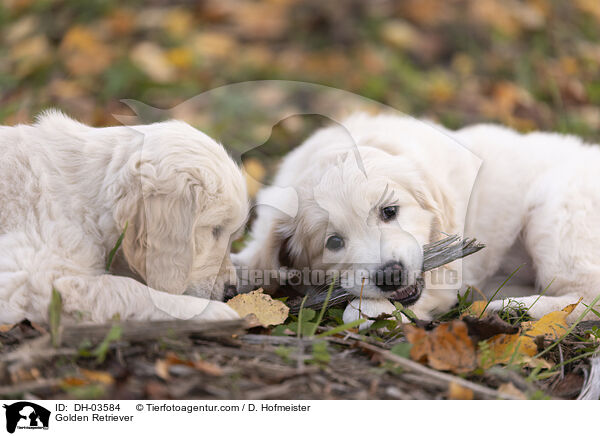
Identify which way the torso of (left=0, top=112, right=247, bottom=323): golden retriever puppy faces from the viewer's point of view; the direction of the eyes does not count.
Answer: to the viewer's right

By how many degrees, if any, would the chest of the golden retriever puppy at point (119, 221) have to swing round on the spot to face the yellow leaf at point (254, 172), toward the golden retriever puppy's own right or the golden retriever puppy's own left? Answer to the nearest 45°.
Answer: approximately 45° to the golden retriever puppy's own left

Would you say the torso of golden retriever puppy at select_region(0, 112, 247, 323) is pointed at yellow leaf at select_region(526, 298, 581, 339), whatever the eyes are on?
yes

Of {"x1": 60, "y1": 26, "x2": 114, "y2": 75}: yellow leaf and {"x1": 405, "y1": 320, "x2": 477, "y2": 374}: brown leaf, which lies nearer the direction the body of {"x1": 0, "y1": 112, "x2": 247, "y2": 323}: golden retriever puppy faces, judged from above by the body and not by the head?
the brown leaf

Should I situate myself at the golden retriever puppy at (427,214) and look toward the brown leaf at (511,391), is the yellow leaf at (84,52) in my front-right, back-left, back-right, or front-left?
back-right

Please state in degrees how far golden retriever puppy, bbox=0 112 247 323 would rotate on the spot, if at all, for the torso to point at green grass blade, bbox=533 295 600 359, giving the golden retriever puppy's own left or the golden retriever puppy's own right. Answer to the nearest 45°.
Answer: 0° — it already faces it

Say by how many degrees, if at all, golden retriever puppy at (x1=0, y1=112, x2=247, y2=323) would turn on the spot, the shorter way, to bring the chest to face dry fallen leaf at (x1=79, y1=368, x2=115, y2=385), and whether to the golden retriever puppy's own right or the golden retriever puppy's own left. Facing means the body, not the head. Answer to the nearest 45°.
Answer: approximately 90° to the golden retriever puppy's own right

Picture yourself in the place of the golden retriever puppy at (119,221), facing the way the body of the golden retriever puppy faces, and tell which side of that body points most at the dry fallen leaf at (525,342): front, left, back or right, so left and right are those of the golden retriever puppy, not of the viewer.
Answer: front

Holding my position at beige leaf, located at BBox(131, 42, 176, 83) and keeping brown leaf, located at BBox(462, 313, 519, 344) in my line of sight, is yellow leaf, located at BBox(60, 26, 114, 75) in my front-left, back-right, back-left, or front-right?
back-right
